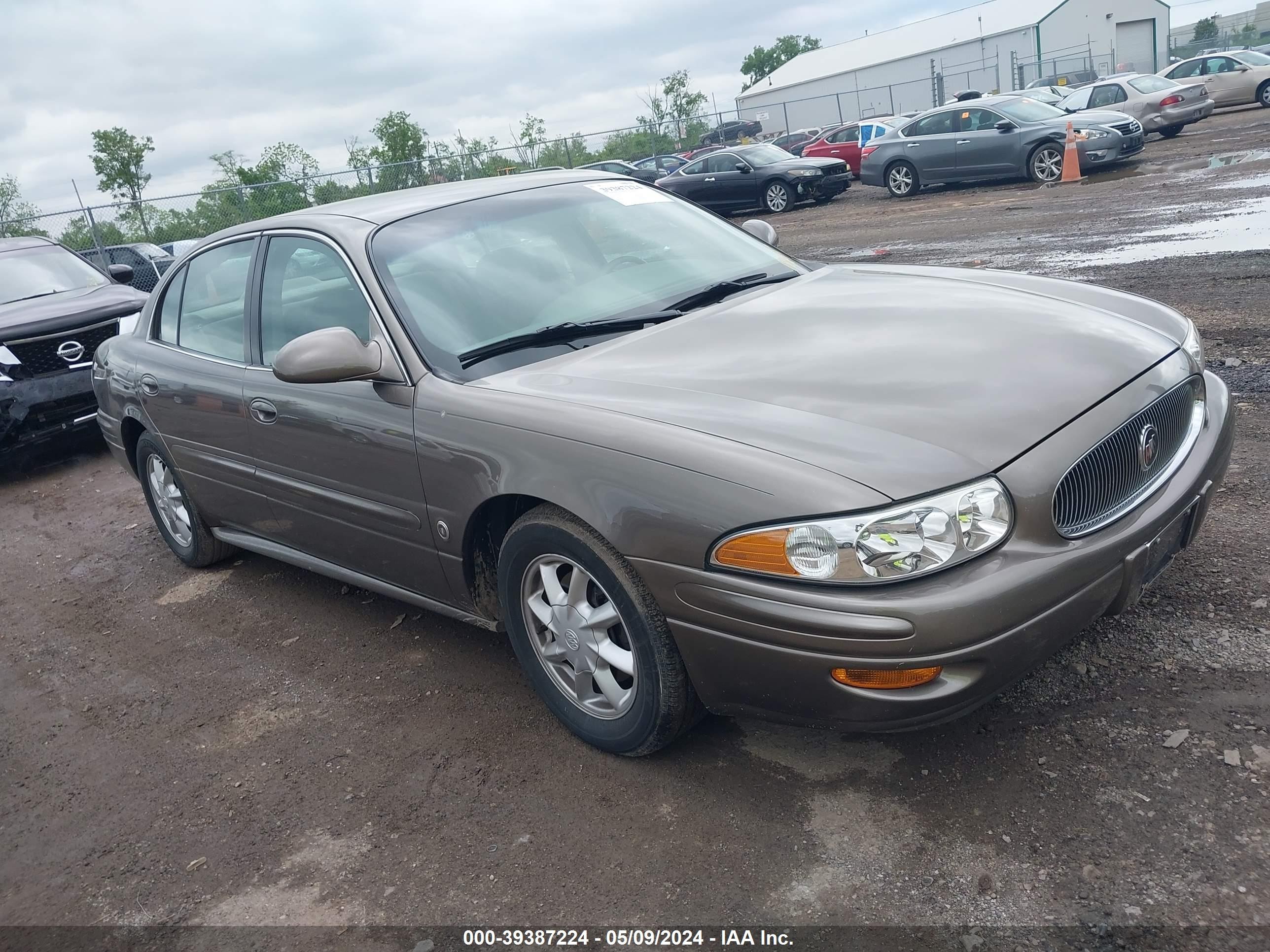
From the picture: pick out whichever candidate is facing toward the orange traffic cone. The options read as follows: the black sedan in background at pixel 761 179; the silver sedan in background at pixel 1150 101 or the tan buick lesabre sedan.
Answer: the black sedan in background

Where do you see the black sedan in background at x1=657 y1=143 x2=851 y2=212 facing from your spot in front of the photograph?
facing the viewer and to the right of the viewer

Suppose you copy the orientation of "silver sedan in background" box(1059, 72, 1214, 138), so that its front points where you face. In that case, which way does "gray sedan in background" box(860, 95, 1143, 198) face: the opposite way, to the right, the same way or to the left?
the opposite way

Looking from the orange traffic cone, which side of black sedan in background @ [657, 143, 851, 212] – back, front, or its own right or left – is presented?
front

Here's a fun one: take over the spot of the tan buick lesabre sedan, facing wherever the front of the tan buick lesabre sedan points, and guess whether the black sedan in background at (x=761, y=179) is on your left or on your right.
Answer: on your left

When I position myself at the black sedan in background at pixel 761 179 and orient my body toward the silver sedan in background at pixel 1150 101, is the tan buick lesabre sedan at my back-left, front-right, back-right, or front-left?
back-right

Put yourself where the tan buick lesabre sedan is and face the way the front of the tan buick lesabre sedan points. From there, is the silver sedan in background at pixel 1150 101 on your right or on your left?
on your left

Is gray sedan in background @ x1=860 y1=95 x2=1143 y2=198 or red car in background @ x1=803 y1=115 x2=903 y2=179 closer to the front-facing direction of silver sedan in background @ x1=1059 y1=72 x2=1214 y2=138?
the red car in background

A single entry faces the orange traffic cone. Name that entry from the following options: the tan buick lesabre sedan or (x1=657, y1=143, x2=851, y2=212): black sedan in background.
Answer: the black sedan in background

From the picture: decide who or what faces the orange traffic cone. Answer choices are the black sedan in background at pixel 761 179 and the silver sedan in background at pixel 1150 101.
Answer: the black sedan in background

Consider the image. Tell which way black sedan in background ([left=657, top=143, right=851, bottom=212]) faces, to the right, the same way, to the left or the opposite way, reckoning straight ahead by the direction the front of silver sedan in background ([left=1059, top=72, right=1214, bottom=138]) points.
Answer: the opposite way

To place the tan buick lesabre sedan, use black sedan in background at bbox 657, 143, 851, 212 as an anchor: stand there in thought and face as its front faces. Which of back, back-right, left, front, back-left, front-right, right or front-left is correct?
front-right

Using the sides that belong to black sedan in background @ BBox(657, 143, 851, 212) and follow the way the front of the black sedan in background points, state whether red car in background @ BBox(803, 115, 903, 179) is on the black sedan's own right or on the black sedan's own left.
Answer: on the black sedan's own left
